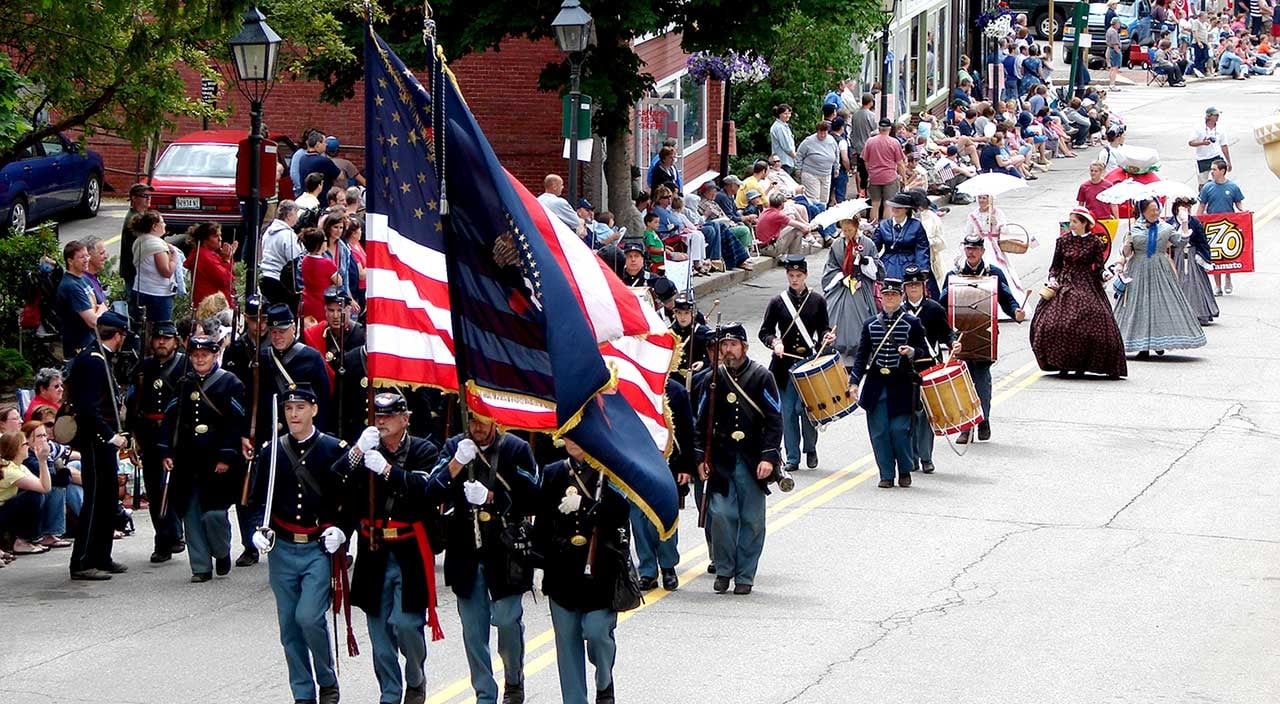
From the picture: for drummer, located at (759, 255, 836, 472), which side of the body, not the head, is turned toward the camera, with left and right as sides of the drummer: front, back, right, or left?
front

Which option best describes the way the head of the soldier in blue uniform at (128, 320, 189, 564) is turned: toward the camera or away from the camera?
toward the camera

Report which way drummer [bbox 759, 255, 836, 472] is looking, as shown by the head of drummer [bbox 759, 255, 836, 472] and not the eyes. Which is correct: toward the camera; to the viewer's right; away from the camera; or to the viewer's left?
toward the camera

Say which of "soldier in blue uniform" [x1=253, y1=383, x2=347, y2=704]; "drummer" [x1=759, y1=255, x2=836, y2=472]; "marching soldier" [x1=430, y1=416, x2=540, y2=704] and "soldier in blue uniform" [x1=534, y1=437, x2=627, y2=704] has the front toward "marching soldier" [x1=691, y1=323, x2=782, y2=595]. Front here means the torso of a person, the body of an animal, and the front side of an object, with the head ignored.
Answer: the drummer

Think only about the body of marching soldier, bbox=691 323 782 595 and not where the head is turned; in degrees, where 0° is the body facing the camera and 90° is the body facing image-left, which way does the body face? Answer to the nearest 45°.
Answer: approximately 0°

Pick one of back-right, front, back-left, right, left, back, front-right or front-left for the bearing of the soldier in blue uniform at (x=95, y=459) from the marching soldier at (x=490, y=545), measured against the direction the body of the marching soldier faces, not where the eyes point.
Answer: back-right

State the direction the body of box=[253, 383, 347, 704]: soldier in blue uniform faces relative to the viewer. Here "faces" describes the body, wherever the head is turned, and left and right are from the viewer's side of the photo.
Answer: facing the viewer

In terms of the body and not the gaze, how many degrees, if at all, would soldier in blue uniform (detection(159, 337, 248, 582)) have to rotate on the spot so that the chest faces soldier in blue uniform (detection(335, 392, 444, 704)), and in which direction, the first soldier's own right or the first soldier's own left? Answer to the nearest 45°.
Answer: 0° — they already face them

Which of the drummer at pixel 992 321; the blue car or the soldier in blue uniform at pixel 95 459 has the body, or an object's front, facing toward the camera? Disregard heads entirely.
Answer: the drummer
